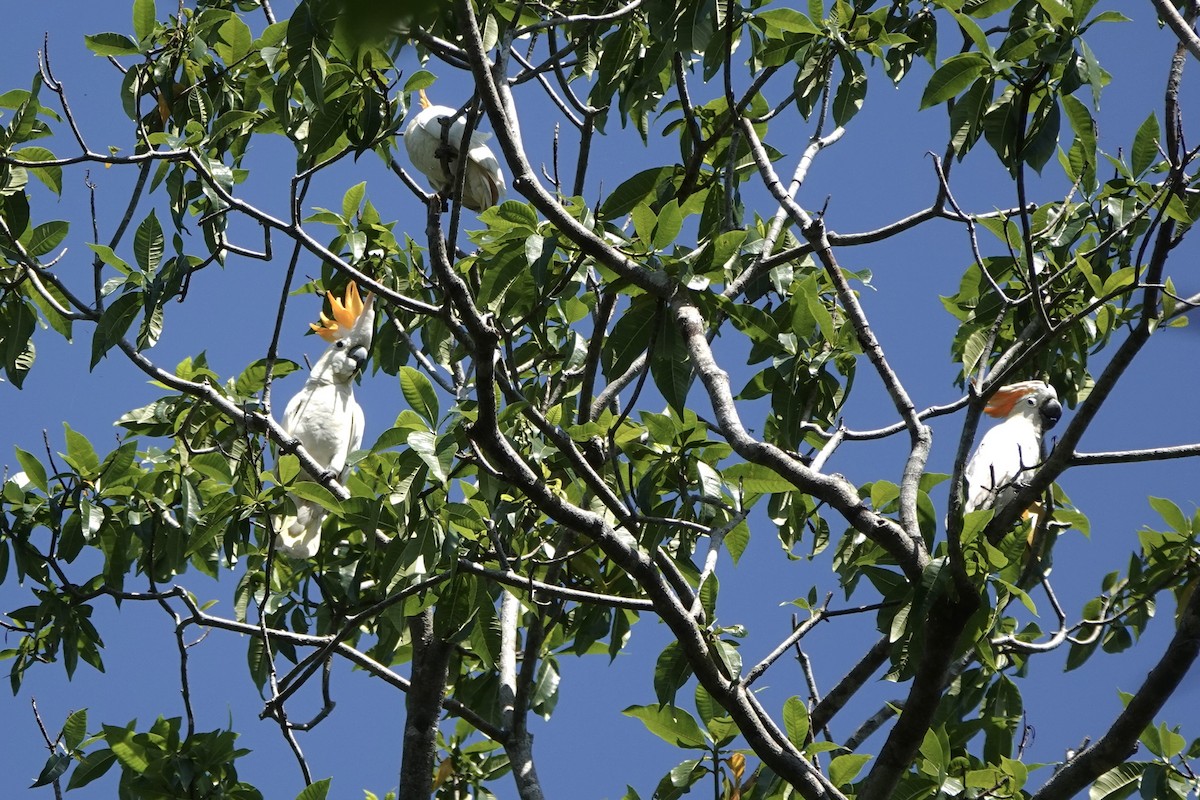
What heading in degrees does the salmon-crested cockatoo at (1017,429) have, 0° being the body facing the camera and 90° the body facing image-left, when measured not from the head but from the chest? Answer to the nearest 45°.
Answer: approximately 270°

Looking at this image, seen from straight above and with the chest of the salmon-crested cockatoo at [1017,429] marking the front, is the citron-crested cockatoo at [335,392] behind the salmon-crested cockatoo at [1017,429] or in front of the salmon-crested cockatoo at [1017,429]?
behind

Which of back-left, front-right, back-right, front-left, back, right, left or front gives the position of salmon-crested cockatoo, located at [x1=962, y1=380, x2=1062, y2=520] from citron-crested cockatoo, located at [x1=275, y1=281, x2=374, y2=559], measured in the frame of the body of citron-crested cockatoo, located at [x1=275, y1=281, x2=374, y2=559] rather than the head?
front-left

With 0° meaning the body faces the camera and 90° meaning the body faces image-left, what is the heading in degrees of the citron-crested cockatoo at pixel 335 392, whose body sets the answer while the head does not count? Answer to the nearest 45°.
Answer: approximately 315°
